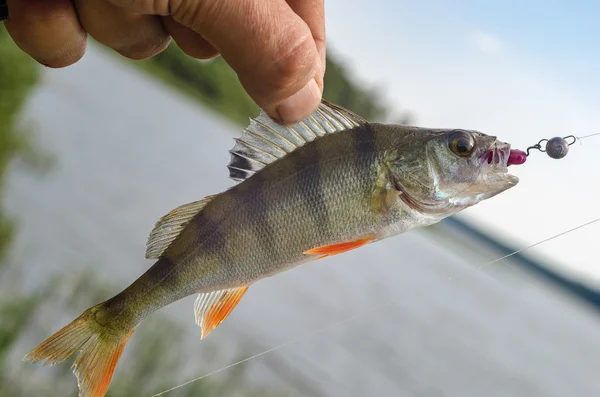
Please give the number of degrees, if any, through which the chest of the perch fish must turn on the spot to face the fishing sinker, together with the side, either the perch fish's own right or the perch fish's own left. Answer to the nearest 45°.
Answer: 0° — it already faces it

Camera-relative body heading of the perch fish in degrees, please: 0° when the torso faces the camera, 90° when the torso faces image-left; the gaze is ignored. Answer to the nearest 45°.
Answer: approximately 270°
